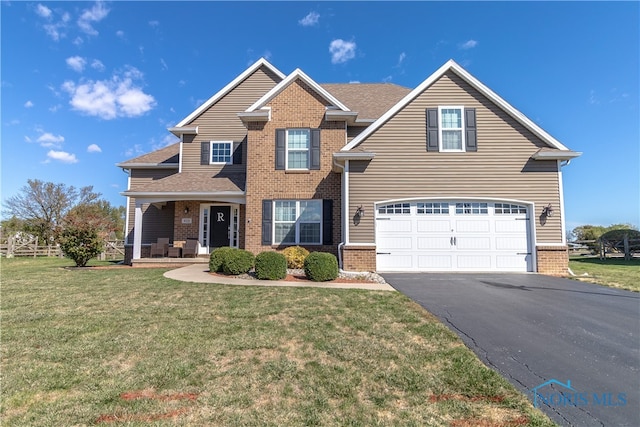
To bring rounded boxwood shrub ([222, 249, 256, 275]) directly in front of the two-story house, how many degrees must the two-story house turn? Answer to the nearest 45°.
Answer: approximately 90° to its right

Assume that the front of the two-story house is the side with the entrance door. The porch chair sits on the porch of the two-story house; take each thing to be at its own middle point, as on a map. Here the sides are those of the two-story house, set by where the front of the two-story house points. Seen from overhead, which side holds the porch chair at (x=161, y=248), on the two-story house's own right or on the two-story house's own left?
on the two-story house's own right

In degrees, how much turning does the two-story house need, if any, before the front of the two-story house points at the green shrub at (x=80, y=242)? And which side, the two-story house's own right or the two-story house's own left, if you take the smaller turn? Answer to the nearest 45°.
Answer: approximately 90° to the two-story house's own right

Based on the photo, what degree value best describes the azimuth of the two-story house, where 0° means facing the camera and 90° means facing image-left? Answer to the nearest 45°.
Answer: approximately 0°

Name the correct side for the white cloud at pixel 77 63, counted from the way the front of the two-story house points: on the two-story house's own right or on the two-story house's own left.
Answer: on the two-story house's own right

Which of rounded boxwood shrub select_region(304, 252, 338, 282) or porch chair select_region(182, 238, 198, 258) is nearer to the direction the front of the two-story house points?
the rounded boxwood shrub

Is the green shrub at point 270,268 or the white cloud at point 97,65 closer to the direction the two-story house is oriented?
the green shrub

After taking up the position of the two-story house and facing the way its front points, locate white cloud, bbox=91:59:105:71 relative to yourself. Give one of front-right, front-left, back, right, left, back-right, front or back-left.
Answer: right

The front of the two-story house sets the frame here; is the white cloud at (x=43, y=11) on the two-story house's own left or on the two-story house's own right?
on the two-story house's own right

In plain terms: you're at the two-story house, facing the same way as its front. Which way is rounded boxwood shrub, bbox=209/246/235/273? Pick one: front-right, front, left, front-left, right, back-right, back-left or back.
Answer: right
